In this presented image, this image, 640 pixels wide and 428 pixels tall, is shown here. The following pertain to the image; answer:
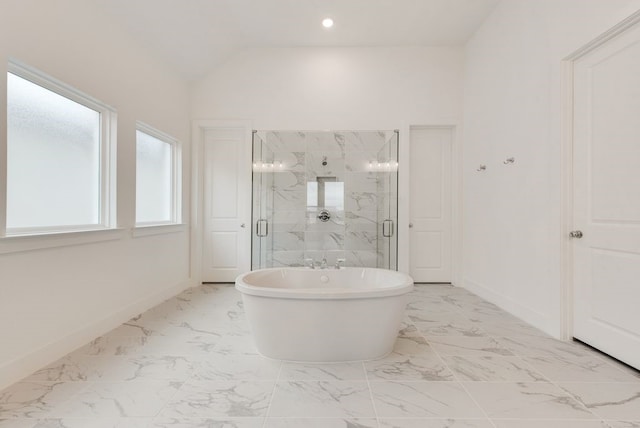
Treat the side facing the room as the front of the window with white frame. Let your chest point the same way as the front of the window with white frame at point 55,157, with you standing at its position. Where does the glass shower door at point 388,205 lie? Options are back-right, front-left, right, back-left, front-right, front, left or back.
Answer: front-left

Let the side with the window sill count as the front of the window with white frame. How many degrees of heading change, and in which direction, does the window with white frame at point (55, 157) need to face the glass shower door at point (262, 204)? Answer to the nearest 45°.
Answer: approximately 45° to its left

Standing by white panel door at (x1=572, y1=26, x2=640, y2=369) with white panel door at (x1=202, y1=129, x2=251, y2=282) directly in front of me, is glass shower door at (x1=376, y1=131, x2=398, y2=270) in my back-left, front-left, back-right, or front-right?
front-right

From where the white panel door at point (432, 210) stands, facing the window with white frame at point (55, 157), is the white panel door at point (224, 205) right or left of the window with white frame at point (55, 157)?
right

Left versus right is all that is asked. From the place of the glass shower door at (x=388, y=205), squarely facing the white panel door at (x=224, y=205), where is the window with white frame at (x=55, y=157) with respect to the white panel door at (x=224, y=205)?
left

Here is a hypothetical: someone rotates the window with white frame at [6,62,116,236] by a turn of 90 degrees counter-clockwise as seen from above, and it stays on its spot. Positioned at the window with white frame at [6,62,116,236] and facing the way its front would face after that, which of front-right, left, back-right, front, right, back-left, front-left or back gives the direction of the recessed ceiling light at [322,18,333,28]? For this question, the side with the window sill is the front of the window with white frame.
front-right

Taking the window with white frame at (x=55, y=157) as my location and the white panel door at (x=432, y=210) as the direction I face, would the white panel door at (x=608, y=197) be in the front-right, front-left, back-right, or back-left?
front-right

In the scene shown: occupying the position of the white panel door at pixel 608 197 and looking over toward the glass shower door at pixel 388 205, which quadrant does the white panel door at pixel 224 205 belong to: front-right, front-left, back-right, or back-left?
front-left

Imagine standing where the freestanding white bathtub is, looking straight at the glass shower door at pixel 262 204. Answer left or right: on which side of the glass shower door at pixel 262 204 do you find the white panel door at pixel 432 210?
right

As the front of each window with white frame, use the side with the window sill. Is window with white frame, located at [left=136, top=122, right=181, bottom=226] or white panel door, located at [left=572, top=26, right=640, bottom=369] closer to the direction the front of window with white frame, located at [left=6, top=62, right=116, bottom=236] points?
the white panel door

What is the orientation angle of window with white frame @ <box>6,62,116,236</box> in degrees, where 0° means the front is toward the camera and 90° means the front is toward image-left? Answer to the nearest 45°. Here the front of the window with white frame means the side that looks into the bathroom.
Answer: approximately 315°

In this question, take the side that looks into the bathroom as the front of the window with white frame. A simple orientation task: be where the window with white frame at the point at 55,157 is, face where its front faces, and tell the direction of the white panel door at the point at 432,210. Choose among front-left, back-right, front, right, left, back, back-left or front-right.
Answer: front-left

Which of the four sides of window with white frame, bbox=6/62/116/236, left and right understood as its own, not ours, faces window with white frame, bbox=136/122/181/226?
left

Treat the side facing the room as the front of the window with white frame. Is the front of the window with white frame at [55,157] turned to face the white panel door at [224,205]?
no

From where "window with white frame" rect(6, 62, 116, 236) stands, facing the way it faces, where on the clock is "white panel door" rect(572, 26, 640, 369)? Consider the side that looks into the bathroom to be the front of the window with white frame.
The white panel door is roughly at 12 o'clock from the window with white frame.

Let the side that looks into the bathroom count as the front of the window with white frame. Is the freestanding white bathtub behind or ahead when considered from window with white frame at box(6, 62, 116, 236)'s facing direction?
ahead
